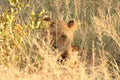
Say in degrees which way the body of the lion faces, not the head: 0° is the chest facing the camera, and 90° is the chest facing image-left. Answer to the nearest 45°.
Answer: approximately 45°
